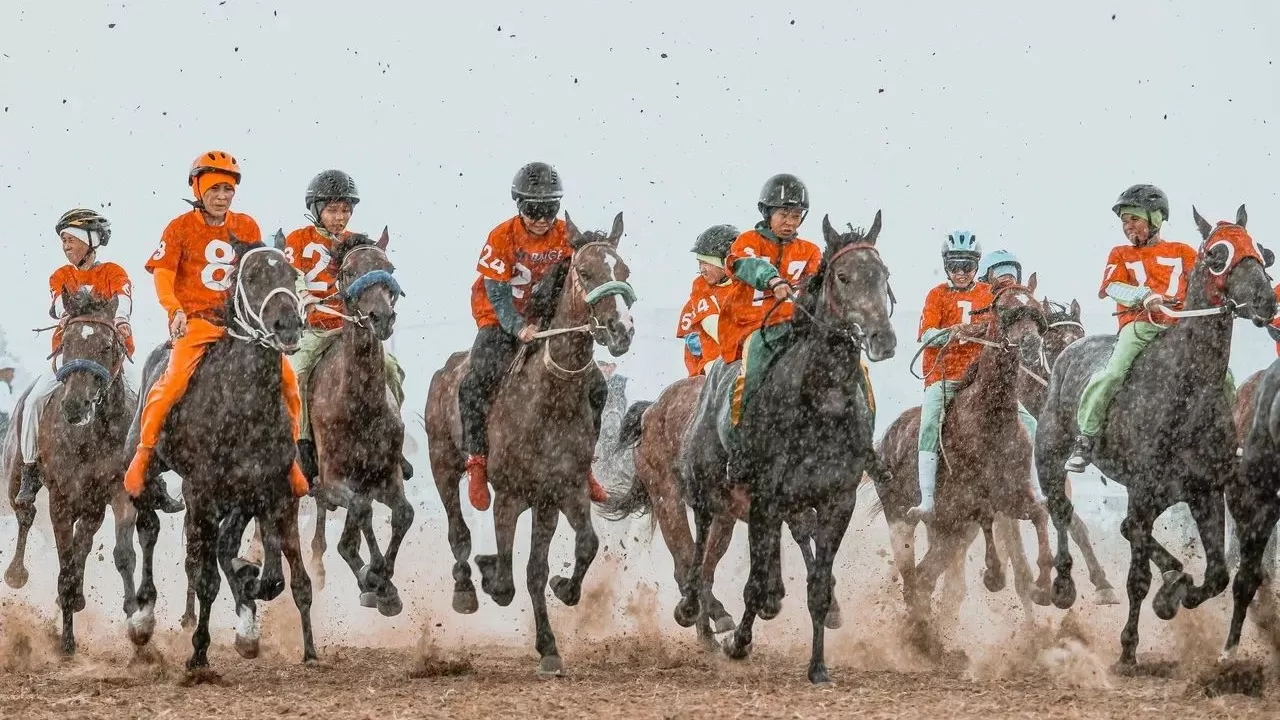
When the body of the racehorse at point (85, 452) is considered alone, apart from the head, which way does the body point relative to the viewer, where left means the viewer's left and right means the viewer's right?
facing the viewer

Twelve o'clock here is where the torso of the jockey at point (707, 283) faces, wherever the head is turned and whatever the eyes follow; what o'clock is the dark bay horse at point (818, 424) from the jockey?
The dark bay horse is roughly at 10 o'clock from the jockey.

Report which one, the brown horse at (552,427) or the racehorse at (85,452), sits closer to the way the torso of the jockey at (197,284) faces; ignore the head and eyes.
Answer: the brown horse

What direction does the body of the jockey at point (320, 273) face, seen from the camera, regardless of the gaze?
toward the camera

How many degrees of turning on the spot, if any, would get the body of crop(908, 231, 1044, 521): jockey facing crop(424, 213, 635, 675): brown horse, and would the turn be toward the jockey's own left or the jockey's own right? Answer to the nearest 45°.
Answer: approximately 45° to the jockey's own right

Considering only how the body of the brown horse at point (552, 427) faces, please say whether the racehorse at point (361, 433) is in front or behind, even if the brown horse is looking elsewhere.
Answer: behind

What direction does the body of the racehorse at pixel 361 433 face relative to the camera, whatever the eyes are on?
toward the camera

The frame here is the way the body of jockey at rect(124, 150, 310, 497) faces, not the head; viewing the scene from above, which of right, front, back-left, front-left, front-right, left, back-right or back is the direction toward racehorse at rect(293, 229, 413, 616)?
back-left

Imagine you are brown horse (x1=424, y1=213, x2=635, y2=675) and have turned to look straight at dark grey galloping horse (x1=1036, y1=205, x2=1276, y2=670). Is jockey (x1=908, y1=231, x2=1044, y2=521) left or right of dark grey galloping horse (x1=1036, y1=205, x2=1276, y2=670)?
left

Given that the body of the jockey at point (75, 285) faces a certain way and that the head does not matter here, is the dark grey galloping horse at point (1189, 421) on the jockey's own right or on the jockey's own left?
on the jockey's own left

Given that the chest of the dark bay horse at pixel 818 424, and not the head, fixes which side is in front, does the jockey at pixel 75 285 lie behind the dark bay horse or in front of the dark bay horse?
behind
